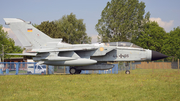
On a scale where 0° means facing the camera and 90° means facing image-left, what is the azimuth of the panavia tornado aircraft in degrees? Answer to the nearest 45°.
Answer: approximately 270°

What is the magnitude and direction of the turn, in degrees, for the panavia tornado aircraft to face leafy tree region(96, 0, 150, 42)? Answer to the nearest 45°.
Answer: approximately 90° to its left
